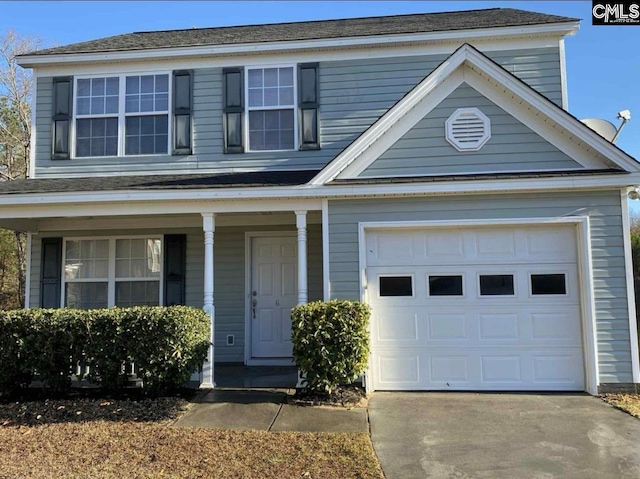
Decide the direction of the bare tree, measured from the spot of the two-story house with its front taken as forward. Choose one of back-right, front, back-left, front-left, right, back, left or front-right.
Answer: back-right

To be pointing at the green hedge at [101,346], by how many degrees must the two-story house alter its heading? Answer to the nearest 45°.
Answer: approximately 90° to its right

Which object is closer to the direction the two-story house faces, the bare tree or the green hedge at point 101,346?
the green hedge

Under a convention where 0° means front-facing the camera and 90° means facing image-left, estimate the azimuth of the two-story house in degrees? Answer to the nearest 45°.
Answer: approximately 0°
